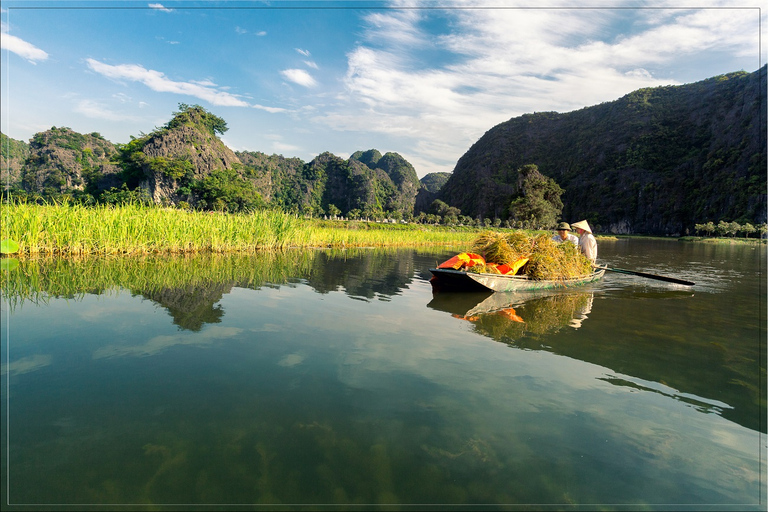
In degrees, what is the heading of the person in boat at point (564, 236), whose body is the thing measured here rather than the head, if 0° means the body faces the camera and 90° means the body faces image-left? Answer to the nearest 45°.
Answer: approximately 45°

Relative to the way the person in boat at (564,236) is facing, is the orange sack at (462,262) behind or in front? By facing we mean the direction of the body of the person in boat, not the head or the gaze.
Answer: in front
